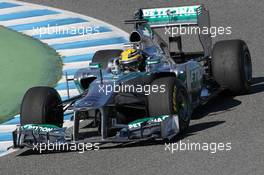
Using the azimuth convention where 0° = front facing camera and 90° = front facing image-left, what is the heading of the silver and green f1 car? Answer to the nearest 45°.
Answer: approximately 45°
